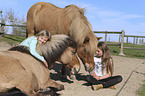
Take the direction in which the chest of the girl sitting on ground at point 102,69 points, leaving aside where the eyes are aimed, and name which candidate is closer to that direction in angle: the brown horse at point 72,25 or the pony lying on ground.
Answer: the pony lying on ground

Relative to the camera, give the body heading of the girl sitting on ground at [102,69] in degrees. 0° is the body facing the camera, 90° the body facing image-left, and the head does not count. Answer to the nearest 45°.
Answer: approximately 45°

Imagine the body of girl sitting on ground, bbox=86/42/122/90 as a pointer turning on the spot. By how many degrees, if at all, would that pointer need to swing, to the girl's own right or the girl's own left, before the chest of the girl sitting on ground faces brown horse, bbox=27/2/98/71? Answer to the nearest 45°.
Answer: approximately 90° to the girl's own right
